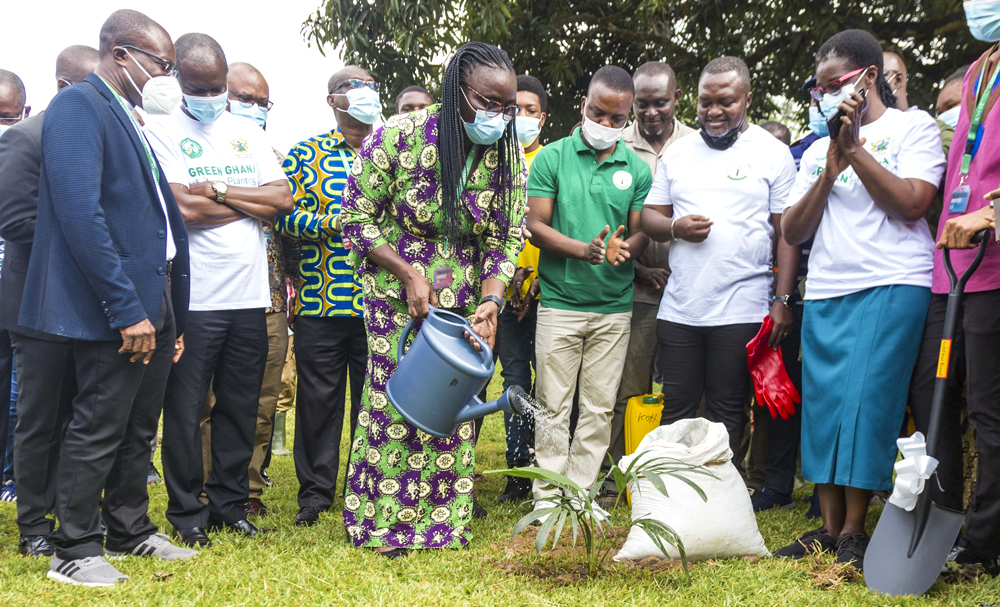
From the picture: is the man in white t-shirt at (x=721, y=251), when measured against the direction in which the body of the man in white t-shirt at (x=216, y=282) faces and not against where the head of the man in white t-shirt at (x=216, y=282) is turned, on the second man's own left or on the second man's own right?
on the second man's own left

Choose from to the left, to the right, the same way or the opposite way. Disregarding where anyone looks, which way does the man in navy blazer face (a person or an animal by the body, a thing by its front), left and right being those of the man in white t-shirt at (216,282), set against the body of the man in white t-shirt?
to the left

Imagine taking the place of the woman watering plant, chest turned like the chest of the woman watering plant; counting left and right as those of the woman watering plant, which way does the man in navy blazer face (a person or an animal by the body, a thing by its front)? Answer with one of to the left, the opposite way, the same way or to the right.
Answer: to the left

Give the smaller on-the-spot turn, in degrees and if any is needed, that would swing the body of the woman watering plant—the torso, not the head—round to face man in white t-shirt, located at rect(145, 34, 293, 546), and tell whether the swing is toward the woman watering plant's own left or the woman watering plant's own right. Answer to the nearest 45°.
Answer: approximately 135° to the woman watering plant's own right

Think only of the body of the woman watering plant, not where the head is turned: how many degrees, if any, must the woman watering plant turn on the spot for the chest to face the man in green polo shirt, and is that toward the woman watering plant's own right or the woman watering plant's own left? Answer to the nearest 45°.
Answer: approximately 90° to the woman watering plant's own left

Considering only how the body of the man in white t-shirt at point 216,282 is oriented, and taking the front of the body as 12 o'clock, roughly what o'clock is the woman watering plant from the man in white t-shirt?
The woman watering plant is roughly at 10 o'clock from the man in white t-shirt.

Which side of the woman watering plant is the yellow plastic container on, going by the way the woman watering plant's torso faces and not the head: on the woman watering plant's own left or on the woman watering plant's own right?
on the woman watering plant's own left

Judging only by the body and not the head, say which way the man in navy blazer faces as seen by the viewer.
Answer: to the viewer's right

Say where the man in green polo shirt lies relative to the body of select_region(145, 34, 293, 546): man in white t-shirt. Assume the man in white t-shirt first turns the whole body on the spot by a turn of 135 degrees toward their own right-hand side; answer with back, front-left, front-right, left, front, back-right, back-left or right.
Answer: back-right
